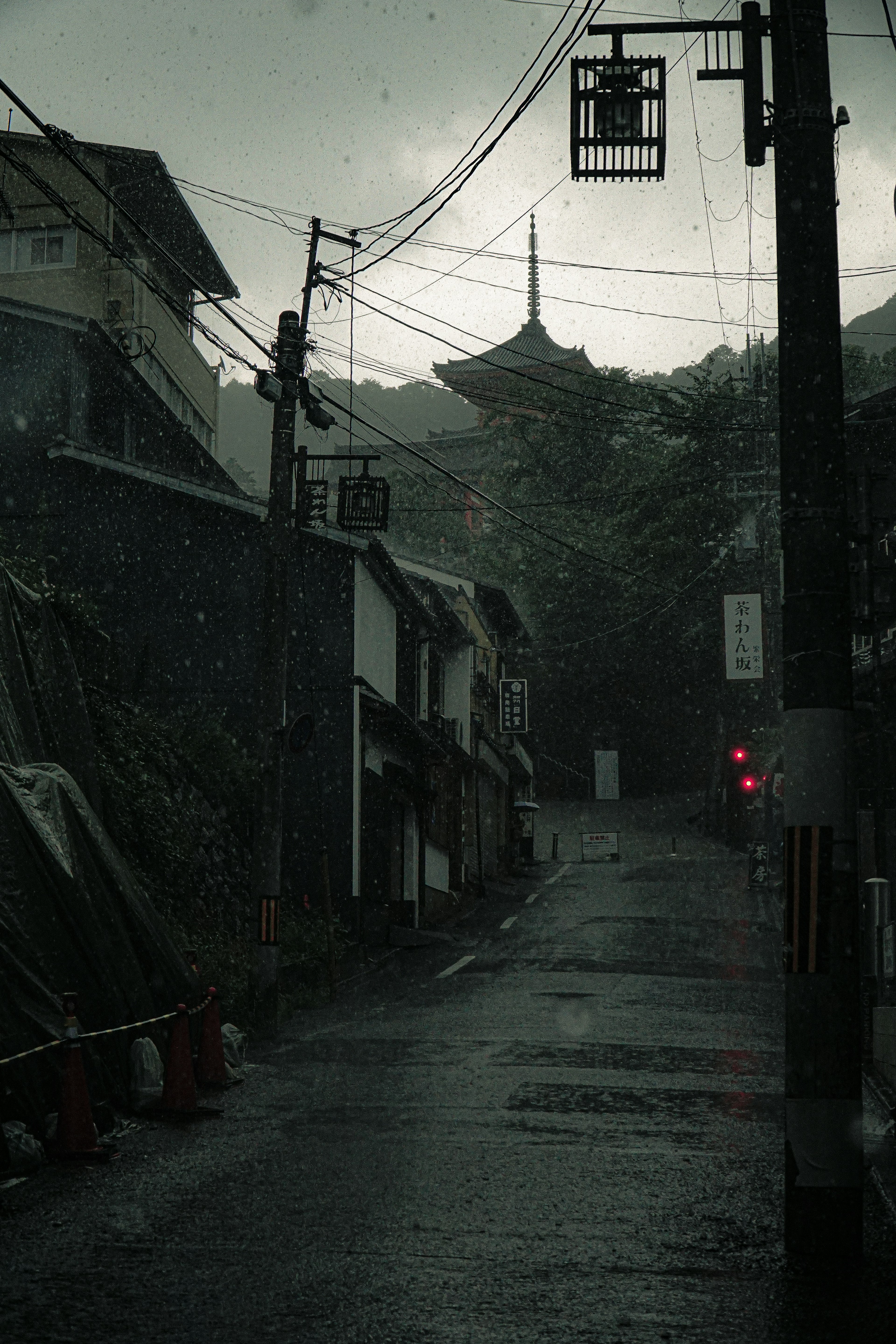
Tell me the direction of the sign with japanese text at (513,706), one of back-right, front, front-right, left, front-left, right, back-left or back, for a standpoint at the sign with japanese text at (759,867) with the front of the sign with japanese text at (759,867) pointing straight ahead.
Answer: back-right

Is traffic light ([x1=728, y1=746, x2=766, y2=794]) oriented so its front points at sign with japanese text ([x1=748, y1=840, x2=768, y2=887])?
yes

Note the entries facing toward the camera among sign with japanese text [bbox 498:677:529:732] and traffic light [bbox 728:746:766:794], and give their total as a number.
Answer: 2

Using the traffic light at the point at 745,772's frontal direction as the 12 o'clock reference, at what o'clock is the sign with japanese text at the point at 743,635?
The sign with japanese text is roughly at 12 o'clock from the traffic light.

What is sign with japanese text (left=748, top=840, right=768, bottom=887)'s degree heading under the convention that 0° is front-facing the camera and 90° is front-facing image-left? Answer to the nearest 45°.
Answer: approximately 0°

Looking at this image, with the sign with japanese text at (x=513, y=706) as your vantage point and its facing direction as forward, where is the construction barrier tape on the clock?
The construction barrier tape is roughly at 12 o'clock from the sign with japanese text.

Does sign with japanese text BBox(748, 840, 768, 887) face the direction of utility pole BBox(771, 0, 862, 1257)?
yes

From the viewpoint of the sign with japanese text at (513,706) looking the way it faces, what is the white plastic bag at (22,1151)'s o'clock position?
The white plastic bag is roughly at 12 o'clock from the sign with japanese text.
